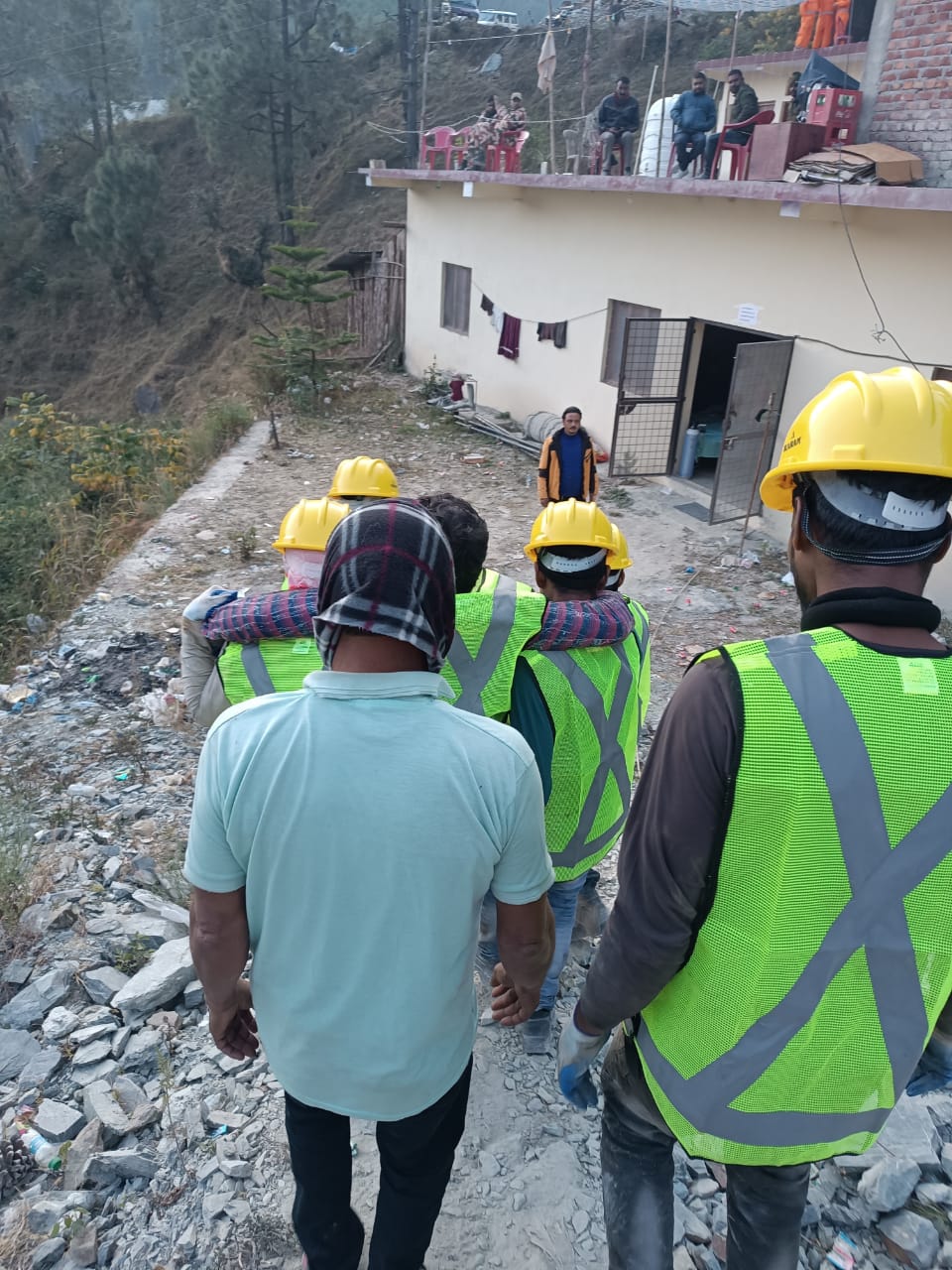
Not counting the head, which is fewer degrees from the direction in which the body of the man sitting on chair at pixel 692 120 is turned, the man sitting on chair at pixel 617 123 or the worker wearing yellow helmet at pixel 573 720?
the worker wearing yellow helmet

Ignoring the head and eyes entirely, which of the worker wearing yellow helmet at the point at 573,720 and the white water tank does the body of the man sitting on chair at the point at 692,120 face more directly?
the worker wearing yellow helmet

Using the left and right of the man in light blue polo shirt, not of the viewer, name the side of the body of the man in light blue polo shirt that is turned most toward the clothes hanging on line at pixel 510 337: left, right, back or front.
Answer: front

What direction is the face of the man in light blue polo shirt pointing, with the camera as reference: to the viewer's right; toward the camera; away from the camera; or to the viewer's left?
away from the camera

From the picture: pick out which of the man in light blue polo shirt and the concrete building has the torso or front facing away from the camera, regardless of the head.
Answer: the man in light blue polo shirt

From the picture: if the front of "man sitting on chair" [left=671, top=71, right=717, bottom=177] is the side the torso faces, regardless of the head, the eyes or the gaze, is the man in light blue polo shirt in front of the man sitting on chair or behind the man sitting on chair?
in front

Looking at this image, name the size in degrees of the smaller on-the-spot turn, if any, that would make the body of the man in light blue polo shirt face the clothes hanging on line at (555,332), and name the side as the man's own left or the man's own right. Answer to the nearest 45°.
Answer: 0° — they already face it

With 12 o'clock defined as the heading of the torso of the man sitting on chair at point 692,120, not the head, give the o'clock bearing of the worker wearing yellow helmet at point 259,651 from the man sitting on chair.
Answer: The worker wearing yellow helmet is roughly at 12 o'clock from the man sitting on chair.

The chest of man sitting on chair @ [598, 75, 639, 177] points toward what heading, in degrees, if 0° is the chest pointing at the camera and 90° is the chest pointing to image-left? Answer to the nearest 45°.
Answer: approximately 0°

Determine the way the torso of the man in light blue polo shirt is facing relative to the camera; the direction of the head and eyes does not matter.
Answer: away from the camera

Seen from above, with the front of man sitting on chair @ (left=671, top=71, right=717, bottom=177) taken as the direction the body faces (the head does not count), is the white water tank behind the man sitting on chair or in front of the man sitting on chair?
behind

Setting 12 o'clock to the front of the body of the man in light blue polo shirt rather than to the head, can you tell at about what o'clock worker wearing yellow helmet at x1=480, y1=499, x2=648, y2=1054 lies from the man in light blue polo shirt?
The worker wearing yellow helmet is roughly at 1 o'clock from the man in light blue polo shirt.

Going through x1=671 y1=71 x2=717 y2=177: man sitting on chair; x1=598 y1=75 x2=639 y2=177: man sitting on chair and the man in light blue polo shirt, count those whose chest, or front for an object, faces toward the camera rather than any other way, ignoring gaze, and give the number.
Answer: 2

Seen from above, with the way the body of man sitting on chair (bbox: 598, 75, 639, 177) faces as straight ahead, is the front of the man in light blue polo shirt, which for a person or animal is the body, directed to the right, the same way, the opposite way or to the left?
the opposite way

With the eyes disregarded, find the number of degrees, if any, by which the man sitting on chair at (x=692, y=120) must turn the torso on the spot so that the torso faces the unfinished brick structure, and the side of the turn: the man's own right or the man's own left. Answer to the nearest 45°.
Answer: approximately 45° to the man's own left
